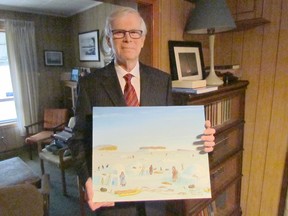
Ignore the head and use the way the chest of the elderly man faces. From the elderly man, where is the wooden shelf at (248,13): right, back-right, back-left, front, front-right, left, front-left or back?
back-left

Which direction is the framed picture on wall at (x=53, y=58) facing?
toward the camera

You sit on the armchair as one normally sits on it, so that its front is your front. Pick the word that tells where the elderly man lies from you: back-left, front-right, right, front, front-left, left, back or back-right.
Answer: front-left

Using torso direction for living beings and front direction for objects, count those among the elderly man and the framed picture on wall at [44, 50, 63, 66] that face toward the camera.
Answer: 2

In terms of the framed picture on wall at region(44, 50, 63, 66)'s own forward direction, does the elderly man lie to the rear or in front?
in front

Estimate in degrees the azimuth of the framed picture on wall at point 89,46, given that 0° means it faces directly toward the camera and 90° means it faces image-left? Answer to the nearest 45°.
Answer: approximately 45°

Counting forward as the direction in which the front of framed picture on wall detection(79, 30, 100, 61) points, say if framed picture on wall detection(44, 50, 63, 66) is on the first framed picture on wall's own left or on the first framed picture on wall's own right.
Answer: on the first framed picture on wall's own right

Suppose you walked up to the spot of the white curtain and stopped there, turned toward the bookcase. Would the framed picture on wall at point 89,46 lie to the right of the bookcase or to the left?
left

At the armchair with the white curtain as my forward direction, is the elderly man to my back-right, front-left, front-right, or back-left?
back-left

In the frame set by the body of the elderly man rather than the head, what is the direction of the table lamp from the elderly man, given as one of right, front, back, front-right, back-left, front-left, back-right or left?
back-left

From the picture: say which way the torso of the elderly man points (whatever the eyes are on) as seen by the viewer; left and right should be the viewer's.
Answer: facing the viewer
